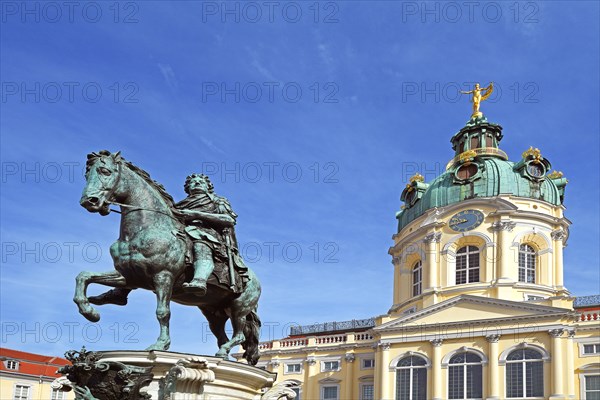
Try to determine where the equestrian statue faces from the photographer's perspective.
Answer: facing the viewer and to the left of the viewer
